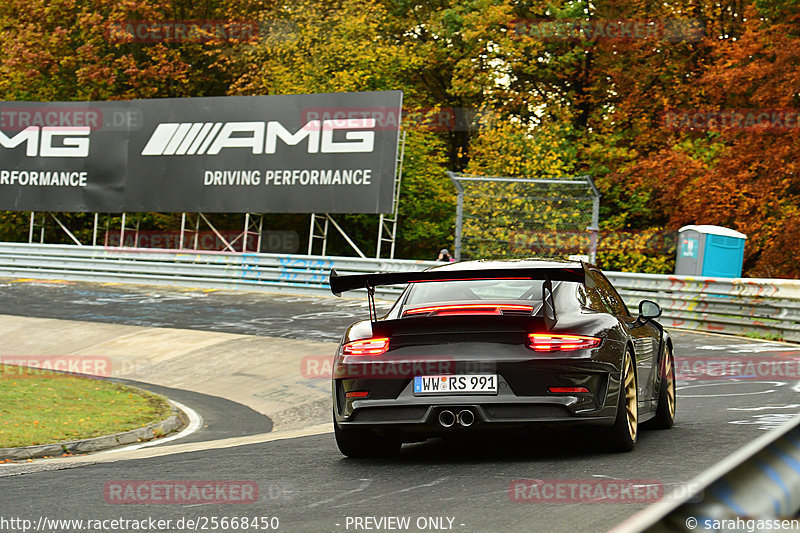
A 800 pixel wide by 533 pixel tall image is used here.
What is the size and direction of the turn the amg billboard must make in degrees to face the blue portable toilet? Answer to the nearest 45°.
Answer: approximately 45° to its left

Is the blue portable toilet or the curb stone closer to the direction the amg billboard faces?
the curb stone

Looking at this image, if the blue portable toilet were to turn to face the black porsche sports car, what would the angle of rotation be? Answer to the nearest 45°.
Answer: approximately 45° to its left

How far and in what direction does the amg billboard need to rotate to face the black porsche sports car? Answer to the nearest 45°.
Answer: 0° — it already faces it

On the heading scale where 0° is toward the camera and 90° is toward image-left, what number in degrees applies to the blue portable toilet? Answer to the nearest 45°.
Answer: approximately 45°

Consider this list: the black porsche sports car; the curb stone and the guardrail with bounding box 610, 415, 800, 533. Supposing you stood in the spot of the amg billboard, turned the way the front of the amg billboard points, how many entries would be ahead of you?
3

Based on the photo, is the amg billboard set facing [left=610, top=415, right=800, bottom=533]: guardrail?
yes
